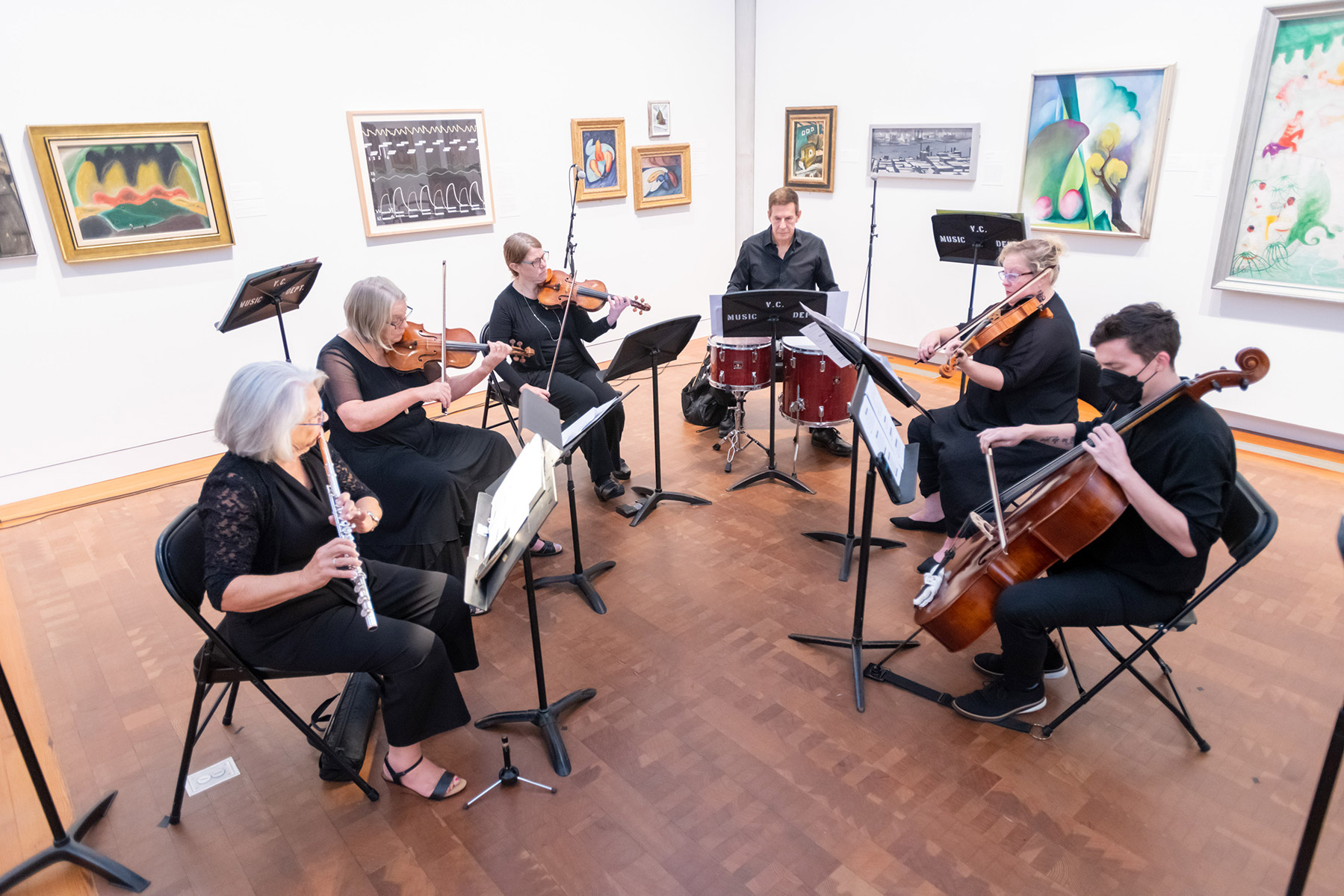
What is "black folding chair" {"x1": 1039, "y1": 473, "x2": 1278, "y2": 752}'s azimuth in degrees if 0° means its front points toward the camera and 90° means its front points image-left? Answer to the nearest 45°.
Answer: approximately 90°

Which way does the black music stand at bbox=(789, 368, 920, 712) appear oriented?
to the viewer's right

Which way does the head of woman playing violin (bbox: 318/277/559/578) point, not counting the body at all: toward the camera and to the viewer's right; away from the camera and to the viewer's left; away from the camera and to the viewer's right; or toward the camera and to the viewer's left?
toward the camera and to the viewer's right

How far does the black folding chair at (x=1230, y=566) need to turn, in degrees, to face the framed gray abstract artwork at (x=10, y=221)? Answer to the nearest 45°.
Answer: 0° — it already faces it

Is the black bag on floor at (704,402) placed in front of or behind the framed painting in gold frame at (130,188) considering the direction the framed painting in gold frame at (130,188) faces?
in front

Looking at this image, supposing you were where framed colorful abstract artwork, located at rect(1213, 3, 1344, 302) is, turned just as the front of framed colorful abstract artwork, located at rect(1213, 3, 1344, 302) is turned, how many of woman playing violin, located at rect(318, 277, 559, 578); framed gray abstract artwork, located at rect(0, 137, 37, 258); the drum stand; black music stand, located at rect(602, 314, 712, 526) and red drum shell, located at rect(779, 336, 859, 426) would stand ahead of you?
5

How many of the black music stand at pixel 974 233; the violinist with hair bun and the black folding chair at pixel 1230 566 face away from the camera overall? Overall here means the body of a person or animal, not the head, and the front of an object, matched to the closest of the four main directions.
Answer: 1

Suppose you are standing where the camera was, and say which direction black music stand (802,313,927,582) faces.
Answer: facing to the right of the viewer

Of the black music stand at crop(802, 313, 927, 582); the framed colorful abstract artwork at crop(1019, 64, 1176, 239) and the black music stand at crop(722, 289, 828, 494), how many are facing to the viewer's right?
1

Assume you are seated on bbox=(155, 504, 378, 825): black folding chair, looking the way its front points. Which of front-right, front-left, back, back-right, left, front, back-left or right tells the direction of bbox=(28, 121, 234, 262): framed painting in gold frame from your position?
left

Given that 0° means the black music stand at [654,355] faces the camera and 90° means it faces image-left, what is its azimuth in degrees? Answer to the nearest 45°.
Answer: approximately 135°

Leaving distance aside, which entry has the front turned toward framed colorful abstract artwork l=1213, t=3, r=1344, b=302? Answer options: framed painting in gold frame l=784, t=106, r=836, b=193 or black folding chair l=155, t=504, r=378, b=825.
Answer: the black folding chair

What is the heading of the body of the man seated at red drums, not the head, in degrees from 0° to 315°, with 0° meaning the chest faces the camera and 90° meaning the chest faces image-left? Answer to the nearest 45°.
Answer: approximately 0°

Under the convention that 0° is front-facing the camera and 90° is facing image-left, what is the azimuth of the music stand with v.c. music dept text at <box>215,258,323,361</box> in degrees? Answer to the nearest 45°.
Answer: approximately 135°

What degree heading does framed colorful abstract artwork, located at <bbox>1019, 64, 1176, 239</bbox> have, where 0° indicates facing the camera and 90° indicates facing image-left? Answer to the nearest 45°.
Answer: approximately 45°

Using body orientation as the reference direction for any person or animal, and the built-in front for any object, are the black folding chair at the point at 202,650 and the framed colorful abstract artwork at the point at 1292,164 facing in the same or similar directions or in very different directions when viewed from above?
very different directions

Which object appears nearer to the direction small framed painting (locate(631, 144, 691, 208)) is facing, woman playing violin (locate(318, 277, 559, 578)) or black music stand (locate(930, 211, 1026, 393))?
the black music stand

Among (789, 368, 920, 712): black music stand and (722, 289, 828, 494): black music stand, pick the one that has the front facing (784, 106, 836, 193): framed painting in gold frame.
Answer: (722, 289, 828, 494): black music stand
